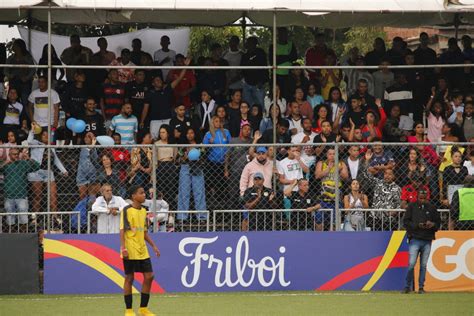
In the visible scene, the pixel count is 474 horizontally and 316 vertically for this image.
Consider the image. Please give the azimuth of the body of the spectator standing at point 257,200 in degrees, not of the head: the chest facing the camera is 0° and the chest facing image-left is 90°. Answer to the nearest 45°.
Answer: approximately 0°

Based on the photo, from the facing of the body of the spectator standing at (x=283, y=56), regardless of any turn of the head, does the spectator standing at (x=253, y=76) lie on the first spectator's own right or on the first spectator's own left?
on the first spectator's own right

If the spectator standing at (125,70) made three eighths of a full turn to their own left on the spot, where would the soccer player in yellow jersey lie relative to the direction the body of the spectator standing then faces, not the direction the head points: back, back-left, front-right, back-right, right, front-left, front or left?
back-right

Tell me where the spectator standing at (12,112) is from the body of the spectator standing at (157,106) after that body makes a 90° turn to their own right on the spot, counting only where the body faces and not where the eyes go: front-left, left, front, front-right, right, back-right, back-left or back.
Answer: front

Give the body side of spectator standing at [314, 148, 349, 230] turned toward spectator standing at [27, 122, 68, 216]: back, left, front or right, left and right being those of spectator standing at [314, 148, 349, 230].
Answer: right

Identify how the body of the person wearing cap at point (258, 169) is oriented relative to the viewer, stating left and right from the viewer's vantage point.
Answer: facing the viewer

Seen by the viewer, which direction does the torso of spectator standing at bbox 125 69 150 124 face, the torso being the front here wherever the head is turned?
toward the camera

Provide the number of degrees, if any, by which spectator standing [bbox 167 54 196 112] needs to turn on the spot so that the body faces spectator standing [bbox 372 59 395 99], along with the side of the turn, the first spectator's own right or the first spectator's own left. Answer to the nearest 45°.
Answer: approximately 90° to the first spectator's own left

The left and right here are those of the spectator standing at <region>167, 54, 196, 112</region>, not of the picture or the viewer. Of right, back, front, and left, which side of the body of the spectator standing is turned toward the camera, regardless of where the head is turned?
front

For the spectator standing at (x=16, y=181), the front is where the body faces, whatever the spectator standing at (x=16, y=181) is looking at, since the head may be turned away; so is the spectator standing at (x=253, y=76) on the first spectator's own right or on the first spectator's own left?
on the first spectator's own left

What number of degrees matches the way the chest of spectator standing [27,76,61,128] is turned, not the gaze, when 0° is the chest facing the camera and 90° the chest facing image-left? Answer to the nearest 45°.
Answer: approximately 0°

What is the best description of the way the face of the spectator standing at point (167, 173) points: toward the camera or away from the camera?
toward the camera

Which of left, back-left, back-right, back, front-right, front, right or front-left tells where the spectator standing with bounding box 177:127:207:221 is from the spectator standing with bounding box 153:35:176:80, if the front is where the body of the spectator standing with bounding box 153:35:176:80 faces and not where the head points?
front

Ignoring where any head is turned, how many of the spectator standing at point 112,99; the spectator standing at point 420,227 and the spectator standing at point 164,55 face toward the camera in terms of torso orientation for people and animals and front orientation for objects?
3
